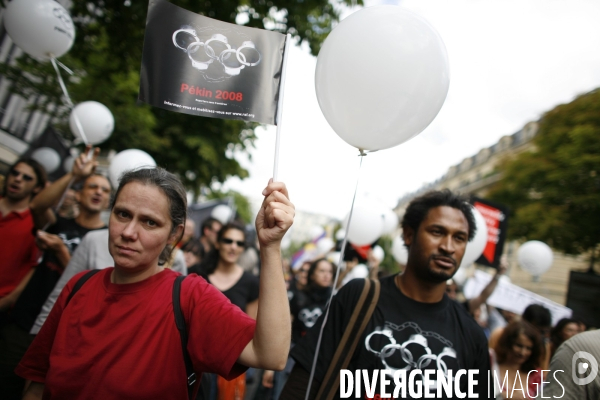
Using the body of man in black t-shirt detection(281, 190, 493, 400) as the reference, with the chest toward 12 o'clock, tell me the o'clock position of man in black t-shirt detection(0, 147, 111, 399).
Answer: man in black t-shirt detection(0, 147, 111, 399) is roughly at 3 o'clock from man in black t-shirt detection(281, 190, 493, 400).

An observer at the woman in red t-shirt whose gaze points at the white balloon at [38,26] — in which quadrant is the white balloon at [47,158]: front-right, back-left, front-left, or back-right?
front-right

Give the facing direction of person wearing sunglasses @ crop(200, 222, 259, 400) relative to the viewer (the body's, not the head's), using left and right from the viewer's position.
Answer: facing the viewer

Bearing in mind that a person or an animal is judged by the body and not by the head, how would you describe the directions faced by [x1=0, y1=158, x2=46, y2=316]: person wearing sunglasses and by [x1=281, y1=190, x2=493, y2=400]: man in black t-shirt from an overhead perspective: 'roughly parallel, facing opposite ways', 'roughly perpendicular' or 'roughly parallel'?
roughly parallel

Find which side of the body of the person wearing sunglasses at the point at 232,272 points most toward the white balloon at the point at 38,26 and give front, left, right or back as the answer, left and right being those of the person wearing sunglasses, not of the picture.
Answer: right

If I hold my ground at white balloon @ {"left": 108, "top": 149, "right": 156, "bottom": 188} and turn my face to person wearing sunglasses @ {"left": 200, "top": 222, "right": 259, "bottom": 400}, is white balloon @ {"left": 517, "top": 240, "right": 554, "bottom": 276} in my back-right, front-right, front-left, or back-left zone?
front-left

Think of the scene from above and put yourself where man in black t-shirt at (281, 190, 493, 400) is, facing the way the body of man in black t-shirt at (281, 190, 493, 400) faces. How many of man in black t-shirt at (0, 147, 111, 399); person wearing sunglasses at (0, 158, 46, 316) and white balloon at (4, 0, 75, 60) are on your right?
3

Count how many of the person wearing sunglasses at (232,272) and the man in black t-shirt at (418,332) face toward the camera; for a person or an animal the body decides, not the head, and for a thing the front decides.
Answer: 2

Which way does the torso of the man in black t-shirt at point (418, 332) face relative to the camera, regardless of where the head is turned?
toward the camera

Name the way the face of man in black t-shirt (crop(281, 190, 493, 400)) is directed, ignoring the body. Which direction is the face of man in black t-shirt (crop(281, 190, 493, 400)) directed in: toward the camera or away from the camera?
toward the camera

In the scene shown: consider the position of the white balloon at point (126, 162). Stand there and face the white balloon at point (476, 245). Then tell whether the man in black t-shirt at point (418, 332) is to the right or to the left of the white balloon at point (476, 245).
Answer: right

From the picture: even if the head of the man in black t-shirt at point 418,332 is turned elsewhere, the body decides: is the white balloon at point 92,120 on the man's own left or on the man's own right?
on the man's own right

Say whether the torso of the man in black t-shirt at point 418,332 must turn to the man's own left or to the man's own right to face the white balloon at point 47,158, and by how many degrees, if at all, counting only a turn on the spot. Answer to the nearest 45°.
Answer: approximately 135° to the man's own right

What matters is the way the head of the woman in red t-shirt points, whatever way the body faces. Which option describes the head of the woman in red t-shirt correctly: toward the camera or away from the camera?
toward the camera
